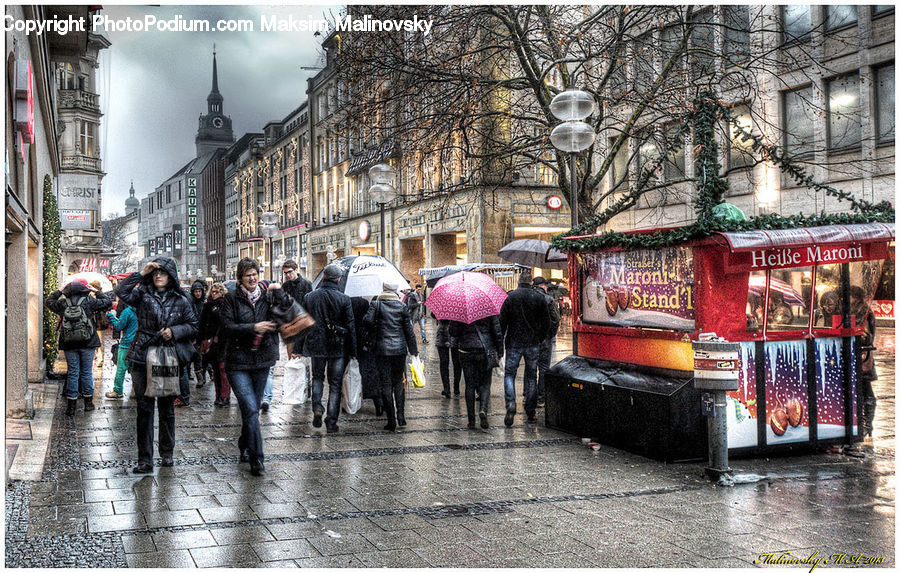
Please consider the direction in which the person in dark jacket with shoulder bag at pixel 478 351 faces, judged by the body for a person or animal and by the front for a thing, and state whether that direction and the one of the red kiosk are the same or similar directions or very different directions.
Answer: very different directions

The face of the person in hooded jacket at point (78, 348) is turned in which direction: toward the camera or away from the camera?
away from the camera

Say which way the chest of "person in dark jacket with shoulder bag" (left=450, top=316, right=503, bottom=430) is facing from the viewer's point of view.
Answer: away from the camera

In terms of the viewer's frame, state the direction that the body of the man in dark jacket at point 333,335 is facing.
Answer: away from the camera

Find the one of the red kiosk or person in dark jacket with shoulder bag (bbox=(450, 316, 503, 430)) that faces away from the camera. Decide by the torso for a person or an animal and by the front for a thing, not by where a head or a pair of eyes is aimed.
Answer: the person in dark jacket with shoulder bag

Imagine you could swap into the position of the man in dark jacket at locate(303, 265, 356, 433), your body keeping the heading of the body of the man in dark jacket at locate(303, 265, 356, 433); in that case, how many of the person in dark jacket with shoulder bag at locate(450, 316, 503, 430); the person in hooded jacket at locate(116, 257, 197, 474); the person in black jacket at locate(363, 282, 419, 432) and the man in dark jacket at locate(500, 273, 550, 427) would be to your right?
3

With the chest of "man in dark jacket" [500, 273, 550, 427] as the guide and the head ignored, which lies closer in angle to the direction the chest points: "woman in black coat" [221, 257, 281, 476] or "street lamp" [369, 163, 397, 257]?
the street lamp

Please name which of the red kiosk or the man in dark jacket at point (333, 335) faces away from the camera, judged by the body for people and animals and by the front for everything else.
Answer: the man in dark jacket

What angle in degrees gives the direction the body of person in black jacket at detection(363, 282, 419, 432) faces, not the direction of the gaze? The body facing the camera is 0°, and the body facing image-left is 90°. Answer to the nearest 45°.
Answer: approximately 180°

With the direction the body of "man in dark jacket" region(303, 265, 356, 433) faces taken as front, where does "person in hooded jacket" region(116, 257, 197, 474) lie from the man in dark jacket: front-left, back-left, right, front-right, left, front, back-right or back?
back-left

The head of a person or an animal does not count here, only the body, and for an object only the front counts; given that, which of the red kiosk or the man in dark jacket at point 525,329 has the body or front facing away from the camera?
the man in dark jacket

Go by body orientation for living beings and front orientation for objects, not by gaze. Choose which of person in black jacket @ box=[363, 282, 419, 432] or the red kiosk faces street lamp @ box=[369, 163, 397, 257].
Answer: the person in black jacket

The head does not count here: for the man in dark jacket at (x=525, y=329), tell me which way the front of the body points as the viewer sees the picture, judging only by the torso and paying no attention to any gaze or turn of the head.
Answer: away from the camera

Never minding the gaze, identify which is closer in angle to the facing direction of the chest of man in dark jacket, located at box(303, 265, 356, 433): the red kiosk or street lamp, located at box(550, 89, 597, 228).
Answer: the street lamp
